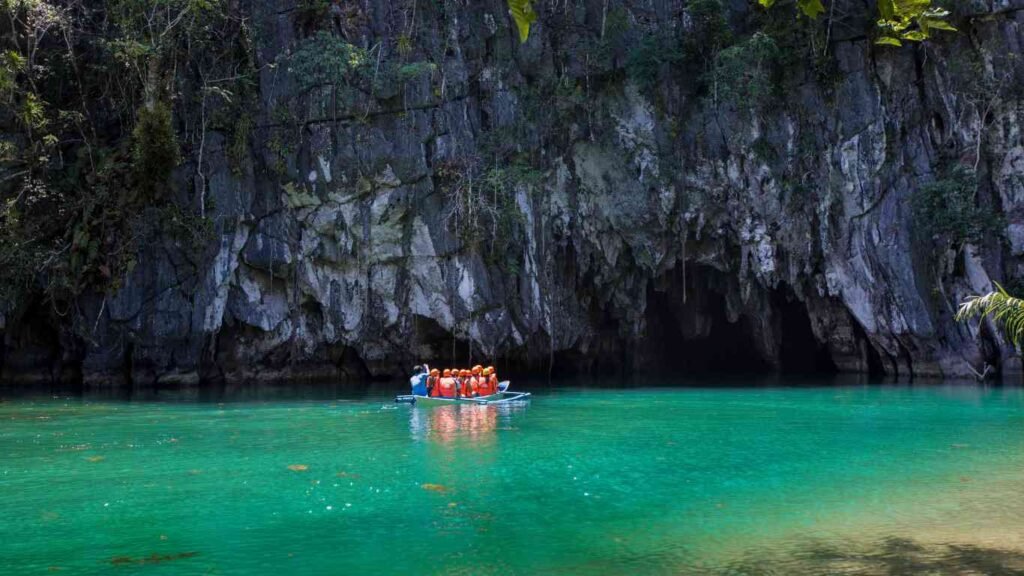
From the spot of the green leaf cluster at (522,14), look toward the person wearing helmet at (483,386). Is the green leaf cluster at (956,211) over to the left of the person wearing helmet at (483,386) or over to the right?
right

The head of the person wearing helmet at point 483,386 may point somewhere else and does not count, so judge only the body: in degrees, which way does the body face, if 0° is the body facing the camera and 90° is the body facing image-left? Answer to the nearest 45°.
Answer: approximately 270°

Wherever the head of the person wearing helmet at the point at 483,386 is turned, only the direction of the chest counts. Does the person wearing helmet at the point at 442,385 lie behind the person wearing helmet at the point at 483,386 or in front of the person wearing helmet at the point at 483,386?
behind

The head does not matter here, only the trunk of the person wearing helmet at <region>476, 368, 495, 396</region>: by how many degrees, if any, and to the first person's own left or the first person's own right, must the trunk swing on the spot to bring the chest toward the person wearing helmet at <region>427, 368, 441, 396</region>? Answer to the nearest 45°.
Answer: approximately 180°

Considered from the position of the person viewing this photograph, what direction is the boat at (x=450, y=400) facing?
facing to the right of the viewer

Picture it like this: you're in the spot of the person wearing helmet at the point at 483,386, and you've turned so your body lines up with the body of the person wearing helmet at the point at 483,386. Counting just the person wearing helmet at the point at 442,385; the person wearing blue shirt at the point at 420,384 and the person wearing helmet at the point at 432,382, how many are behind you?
3

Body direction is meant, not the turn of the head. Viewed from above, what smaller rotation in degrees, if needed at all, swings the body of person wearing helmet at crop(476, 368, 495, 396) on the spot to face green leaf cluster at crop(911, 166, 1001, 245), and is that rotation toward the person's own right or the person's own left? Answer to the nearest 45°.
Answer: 0° — they already face it

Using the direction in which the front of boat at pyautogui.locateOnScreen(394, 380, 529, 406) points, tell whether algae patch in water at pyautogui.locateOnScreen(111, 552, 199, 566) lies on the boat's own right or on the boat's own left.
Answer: on the boat's own right

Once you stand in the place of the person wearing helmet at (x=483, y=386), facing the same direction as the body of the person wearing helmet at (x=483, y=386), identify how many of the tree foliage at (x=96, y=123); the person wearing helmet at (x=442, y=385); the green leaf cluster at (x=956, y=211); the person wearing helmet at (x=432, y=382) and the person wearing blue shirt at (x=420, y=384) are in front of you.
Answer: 1
